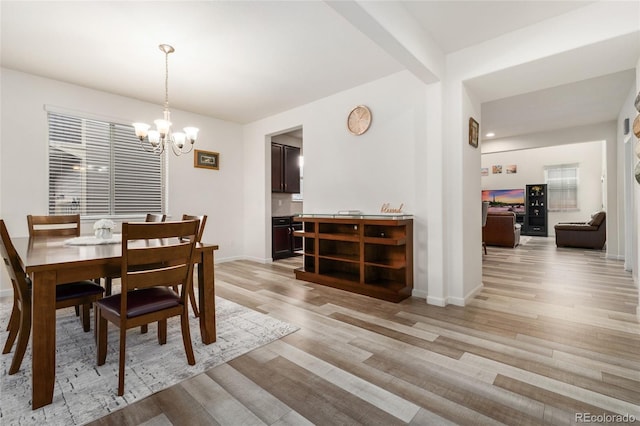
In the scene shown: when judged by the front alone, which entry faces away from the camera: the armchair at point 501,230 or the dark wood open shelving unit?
the armchair

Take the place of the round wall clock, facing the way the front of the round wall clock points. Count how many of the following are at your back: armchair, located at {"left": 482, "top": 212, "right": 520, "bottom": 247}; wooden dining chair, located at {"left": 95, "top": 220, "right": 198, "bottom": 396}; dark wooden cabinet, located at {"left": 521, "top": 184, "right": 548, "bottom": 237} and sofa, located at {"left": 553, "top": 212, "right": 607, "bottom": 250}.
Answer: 3

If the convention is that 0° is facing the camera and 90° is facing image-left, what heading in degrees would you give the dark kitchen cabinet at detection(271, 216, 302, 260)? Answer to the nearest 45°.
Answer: approximately 315°

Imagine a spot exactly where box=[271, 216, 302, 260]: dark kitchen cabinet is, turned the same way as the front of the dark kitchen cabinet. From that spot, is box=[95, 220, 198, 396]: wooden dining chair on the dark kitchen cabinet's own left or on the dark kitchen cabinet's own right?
on the dark kitchen cabinet's own right

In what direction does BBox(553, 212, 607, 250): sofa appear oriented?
to the viewer's left

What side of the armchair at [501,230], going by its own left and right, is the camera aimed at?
back

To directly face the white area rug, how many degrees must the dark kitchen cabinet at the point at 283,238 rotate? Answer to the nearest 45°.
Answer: approximately 45° to its right
